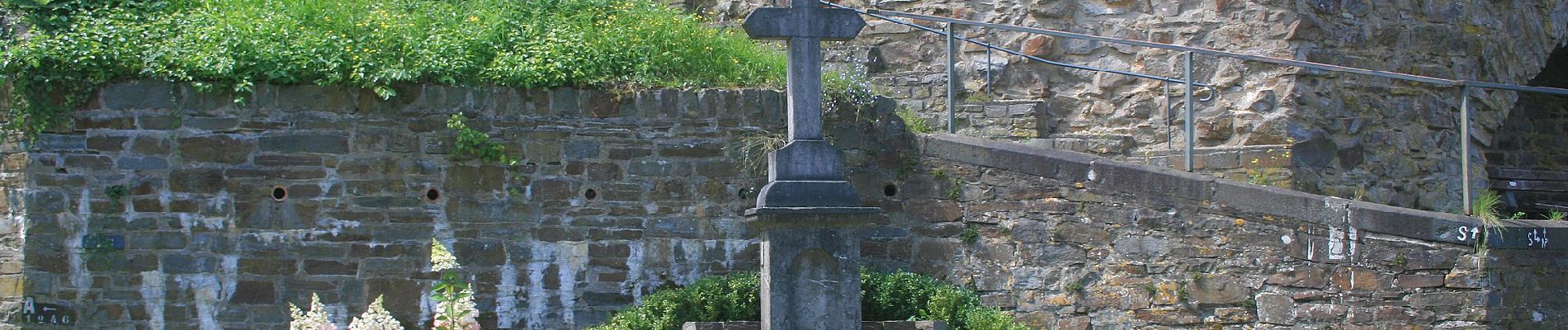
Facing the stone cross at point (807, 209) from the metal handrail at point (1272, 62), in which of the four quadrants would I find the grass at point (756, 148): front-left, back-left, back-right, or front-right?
front-right

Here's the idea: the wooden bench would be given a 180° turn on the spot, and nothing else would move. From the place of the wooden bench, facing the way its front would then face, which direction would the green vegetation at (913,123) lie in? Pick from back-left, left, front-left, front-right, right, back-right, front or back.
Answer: back-left

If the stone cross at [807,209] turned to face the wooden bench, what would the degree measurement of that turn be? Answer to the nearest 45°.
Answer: approximately 135° to its left

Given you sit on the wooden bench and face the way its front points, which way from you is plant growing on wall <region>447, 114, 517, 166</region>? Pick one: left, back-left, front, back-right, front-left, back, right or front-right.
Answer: front-right

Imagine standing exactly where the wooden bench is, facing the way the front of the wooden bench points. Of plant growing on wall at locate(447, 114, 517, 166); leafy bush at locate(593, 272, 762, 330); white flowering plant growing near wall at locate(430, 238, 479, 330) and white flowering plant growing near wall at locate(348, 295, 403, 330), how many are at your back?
0

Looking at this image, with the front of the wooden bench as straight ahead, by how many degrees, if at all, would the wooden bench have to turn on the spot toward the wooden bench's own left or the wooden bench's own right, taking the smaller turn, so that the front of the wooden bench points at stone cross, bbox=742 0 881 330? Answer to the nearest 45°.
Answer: approximately 45° to the wooden bench's own right

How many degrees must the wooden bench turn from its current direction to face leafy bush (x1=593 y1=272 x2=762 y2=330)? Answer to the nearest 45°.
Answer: approximately 45° to its right

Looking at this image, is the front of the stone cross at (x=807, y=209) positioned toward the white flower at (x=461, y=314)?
no

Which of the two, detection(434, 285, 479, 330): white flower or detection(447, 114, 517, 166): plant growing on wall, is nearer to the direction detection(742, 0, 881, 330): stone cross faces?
the white flower

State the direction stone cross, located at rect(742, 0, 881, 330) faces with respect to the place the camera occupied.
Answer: facing the viewer

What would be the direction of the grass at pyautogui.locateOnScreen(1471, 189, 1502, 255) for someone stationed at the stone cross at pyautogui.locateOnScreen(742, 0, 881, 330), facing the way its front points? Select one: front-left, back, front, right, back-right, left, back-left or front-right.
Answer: left

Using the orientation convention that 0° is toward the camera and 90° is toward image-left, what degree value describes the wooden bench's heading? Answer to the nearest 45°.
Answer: approximately 0°

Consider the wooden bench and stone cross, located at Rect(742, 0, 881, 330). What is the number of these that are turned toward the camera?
2
